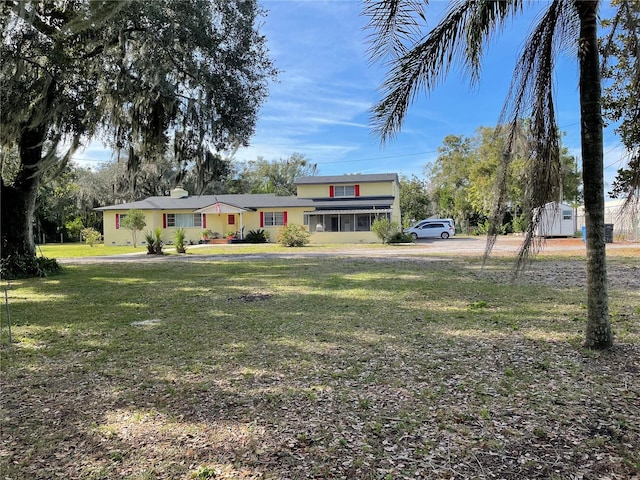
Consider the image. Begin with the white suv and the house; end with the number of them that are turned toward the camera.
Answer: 1

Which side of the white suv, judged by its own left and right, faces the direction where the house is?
front

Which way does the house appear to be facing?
toward the camera

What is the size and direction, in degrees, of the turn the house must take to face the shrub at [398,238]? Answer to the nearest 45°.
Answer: approximately 45° to its left

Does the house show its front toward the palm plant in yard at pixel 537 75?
yes

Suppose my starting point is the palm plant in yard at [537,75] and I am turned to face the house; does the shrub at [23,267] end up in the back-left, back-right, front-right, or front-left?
front-left

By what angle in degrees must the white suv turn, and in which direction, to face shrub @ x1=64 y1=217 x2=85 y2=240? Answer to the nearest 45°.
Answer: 0° — it already faces it

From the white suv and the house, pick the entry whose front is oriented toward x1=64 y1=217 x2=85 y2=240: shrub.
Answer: the white suv

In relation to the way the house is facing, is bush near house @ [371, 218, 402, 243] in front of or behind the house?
in front

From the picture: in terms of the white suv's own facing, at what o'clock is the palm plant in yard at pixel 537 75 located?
The palm plant in yard is roughly at 9 o'clock from the white suv.

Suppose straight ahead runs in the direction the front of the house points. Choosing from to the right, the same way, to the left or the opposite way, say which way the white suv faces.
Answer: to the right

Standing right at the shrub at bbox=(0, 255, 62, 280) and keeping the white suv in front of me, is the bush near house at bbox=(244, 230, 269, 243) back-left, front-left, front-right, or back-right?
front-left

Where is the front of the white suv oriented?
to the viewer's left
